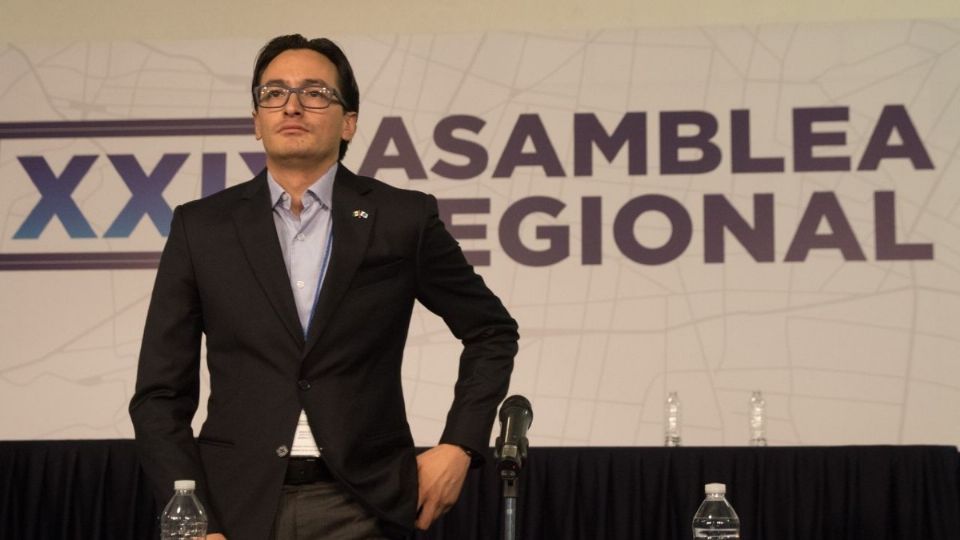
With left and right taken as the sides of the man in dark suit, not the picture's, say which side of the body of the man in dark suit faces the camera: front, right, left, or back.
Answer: front

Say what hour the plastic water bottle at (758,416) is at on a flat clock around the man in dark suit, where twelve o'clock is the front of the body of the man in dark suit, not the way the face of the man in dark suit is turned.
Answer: The plastic water bottle is roughly at 7 o'clock from the man in dark suit.

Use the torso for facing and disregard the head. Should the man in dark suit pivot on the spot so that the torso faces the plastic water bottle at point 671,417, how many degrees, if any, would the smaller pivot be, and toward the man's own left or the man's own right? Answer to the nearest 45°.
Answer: approximately 135° to the man's own left

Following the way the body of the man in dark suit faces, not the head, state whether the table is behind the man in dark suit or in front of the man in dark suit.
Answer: behind
